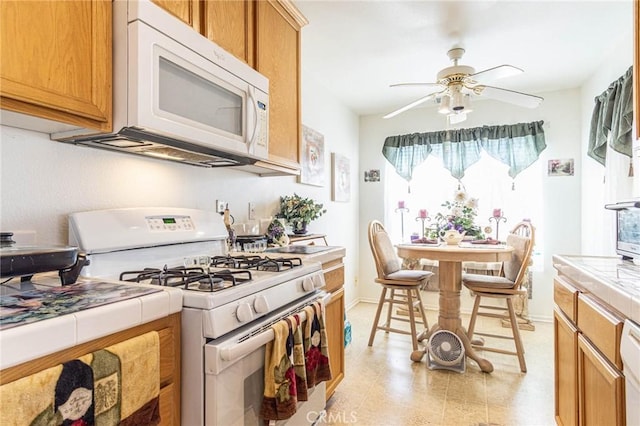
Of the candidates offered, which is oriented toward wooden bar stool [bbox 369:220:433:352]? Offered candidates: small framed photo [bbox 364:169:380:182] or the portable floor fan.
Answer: the small framed photo

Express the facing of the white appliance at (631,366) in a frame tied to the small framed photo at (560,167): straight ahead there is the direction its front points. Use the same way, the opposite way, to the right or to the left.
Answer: to the right

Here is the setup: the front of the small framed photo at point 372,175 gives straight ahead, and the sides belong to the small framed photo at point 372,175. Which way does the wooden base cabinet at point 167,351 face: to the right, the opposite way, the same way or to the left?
to the left

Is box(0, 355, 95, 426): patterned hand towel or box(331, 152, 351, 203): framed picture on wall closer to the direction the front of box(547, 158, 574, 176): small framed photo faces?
the patterned hand towel

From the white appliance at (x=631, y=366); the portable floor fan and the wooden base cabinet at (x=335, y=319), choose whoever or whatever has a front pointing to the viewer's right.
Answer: the wooden base cabinet

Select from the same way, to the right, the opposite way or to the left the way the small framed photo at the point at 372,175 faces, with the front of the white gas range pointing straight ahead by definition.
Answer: to the right

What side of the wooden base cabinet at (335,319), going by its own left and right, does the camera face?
right

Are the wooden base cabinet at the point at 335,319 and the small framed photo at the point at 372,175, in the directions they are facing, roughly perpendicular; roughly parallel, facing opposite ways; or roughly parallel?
roughly perpendicular

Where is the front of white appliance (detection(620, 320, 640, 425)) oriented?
to the viewer's left

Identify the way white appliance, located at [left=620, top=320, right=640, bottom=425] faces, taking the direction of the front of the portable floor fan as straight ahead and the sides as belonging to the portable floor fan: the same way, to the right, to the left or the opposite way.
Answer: to the right
